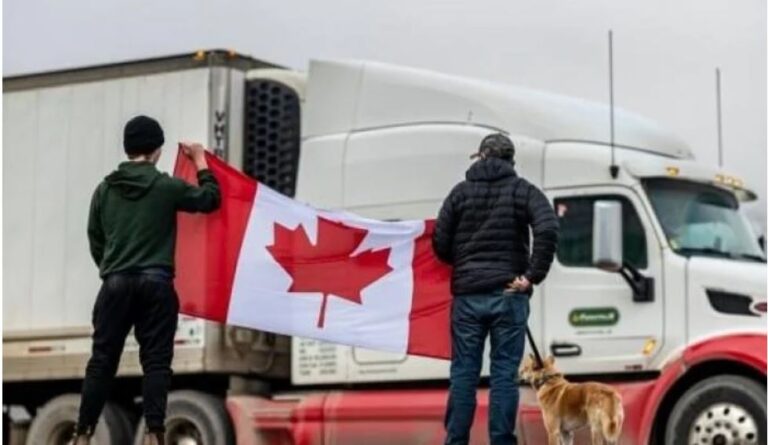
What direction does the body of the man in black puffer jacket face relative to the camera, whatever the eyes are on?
away from the camera

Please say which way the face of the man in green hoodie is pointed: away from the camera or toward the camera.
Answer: away from the camera

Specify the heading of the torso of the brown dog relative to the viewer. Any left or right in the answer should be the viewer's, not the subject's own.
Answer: facing away from the viewer and to the left of the viewer

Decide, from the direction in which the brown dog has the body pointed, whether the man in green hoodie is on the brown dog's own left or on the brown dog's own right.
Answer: on the brown dog's own left

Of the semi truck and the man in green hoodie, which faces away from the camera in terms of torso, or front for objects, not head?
the man in green hoodie

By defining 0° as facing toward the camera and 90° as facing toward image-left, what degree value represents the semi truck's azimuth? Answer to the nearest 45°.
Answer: approximately 315°

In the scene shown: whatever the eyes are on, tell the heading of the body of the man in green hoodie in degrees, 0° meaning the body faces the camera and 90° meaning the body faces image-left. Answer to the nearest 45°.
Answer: approximately 180°

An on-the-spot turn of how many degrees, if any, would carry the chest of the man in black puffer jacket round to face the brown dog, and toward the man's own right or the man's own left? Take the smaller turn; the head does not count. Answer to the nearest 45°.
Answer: approximately 45° to the man's own right

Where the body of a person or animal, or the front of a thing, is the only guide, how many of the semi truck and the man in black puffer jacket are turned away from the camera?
1

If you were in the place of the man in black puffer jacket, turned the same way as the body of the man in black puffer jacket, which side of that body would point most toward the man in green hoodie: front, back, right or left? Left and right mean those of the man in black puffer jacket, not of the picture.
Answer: left

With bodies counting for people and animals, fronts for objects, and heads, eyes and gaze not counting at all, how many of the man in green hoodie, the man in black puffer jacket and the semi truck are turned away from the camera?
2

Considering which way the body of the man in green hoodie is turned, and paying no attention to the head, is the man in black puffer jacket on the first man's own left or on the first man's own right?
on the first man's own right
